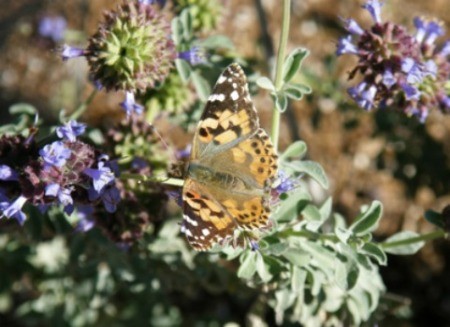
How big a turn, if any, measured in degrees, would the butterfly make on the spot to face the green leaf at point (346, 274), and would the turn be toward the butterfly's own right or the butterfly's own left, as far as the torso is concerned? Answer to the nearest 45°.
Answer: approximately 180°

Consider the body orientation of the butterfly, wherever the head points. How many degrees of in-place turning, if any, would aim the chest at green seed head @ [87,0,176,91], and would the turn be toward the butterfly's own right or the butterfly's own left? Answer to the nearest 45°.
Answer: approximately 45° to the butterfly's own right

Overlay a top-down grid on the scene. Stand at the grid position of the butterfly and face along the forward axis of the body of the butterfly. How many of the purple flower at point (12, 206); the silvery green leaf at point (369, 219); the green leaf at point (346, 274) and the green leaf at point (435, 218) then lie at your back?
3

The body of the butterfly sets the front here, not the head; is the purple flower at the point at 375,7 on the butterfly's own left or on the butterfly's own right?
on the butterfly's own right

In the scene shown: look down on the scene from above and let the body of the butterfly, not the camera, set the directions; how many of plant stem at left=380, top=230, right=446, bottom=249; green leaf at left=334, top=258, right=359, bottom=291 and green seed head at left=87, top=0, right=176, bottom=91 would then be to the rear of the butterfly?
2

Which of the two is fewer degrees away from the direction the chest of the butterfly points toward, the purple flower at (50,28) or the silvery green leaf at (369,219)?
the purple flower

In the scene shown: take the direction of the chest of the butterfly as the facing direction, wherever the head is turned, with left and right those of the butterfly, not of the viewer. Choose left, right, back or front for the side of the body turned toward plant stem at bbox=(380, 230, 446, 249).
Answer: back

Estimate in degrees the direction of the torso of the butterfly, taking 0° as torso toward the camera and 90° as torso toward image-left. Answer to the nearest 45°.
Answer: approximately 90°

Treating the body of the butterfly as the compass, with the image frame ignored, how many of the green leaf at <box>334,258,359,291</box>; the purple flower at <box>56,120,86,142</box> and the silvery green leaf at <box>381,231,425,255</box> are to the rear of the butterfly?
2

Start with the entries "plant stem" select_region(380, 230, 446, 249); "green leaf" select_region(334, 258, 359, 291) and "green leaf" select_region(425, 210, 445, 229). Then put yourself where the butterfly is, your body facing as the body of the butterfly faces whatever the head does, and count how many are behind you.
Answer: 3
